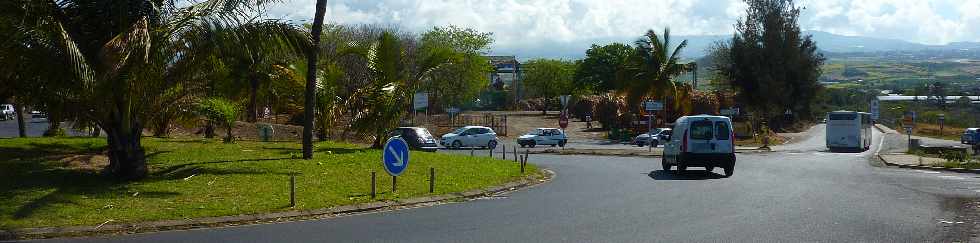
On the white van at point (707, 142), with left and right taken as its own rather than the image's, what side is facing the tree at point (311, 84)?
left

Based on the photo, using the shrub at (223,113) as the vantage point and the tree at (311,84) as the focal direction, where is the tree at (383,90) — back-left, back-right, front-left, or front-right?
front-left

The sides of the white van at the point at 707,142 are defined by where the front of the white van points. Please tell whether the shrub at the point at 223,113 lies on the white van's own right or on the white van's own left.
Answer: on the white van's own left

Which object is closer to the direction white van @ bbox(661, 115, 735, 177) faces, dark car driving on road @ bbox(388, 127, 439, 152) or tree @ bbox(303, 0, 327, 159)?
the dark car driving on road

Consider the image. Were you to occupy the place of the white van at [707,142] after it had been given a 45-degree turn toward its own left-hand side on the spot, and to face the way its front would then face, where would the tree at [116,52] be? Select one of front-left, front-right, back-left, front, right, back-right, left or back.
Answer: front-left

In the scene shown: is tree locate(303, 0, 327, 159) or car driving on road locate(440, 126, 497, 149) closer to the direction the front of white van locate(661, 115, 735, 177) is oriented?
the car driving on road

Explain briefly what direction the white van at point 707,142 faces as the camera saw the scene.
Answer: facing away from the viewer and to the left of the viewer
